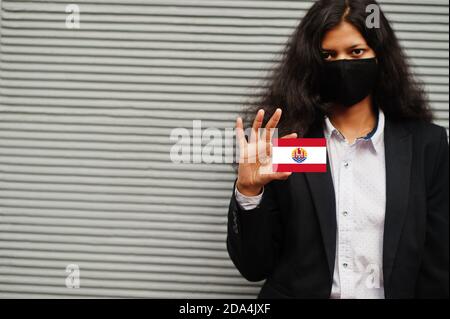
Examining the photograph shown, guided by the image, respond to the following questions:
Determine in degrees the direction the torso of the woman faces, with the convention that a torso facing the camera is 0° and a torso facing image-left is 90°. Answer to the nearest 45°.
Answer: approximately 0°
